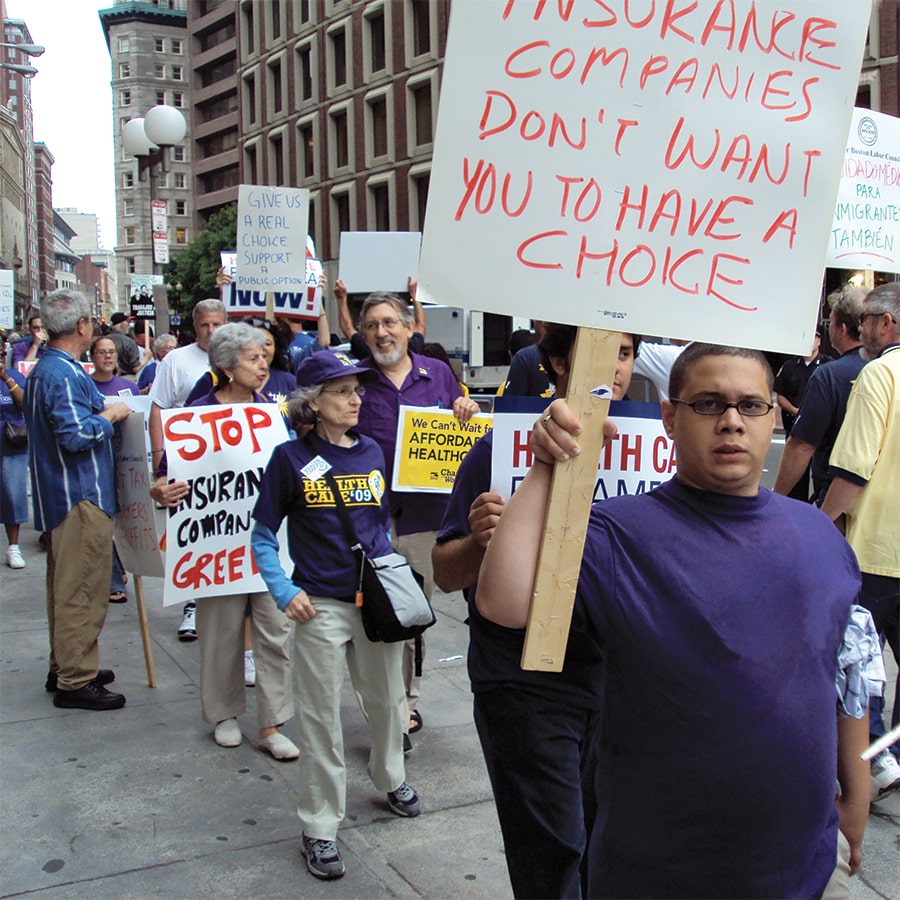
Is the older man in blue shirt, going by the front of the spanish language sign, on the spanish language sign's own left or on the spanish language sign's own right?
on the spanish language sign's own right

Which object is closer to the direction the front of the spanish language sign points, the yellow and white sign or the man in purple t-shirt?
the man in purple t-shirt

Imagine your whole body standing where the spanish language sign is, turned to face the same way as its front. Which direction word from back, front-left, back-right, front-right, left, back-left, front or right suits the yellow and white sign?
front-right

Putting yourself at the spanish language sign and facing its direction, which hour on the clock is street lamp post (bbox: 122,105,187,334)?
The street lamp post is roughly at 4 o'clock from the spanish language sign.

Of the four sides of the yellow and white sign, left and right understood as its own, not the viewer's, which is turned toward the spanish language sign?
left

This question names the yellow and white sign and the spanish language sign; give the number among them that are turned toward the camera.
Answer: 2

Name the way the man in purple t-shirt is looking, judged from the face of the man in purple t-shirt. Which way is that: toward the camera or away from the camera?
toward the camera

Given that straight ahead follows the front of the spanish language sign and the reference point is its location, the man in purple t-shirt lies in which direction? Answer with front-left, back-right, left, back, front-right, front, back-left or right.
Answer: front

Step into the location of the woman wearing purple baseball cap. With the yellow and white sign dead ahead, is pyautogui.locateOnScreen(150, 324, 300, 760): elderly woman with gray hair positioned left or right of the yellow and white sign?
left

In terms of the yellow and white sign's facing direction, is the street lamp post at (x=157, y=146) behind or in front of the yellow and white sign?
behind

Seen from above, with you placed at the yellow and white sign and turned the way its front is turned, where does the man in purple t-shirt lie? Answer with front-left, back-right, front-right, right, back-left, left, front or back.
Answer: front

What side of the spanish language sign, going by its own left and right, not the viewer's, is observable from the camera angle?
front

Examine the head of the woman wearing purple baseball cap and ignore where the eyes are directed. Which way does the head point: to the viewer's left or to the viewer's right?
to the viewer's right

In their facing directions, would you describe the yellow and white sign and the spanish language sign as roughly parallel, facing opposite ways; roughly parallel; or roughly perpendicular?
roughly parallel
